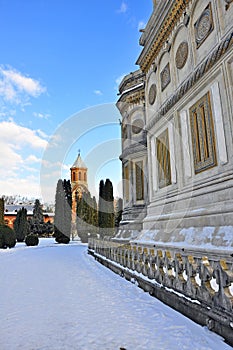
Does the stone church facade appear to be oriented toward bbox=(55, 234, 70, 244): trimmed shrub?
no

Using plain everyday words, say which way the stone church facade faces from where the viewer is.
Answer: facing the viewer and to the left of the viewer
